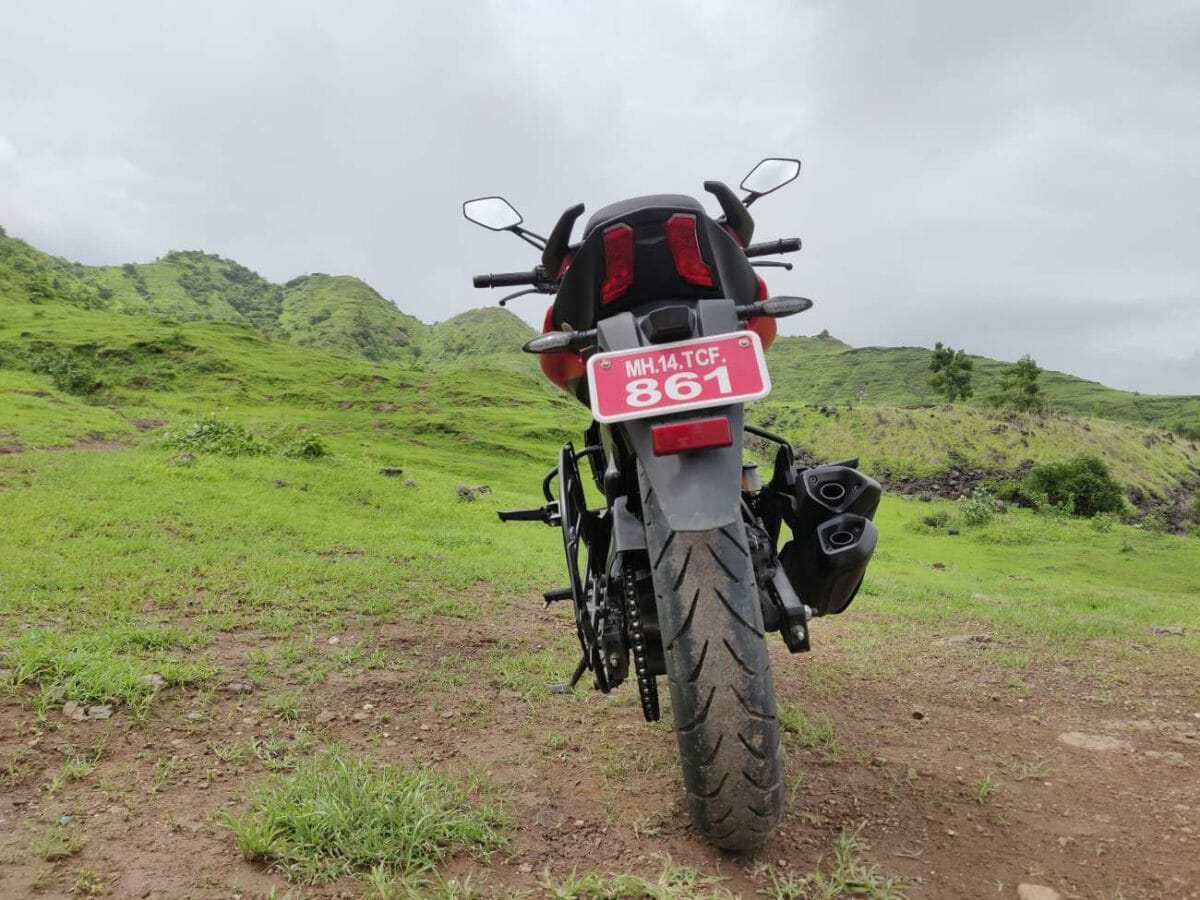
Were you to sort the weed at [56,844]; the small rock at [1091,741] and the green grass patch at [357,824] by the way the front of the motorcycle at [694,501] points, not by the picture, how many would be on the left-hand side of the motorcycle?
2

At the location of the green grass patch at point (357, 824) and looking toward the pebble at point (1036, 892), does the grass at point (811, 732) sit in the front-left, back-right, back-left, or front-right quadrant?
front-left

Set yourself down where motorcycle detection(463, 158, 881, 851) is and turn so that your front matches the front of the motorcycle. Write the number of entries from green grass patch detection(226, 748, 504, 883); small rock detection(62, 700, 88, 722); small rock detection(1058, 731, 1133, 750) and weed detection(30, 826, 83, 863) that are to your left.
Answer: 3

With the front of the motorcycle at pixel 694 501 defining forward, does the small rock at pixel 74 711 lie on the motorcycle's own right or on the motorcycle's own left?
on the motorcycle's own left

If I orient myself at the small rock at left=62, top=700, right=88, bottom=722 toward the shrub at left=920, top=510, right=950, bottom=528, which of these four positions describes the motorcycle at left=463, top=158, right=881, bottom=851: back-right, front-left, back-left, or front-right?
front-right

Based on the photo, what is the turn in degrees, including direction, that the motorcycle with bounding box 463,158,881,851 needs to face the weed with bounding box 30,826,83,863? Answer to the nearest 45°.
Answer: approximately 90° to its left

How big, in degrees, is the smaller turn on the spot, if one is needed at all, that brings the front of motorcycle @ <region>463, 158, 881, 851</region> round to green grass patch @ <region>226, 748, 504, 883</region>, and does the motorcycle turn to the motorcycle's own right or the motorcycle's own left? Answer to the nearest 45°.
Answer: approximately 90° to the motorcycle's own left

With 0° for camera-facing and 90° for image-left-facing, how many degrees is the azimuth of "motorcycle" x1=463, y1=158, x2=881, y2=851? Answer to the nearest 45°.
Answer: approximately 180°

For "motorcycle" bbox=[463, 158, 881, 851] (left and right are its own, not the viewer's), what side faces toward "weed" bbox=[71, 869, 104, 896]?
left

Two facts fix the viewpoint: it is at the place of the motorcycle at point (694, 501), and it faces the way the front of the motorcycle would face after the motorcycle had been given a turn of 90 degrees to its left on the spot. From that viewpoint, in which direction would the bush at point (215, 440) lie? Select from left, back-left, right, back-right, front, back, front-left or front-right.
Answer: front-right
